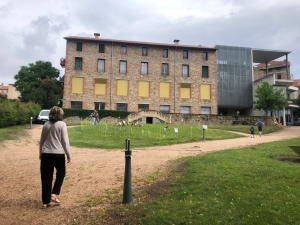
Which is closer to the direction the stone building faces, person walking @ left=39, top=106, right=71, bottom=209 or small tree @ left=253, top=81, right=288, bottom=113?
the person walking

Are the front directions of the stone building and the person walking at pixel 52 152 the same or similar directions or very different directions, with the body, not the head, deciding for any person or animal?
very different directions

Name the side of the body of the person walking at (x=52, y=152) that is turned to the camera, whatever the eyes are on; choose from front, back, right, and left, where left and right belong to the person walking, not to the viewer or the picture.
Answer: back

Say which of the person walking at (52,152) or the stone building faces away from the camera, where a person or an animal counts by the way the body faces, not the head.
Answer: the person walking

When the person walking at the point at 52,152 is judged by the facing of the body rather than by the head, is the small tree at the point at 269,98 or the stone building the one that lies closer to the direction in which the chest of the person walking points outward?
the stone building

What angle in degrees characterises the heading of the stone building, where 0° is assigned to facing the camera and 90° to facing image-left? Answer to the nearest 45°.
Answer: approximately 0°
